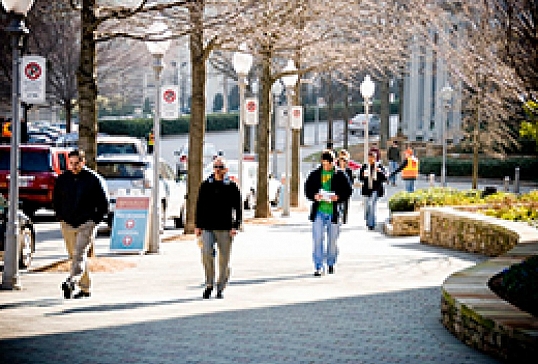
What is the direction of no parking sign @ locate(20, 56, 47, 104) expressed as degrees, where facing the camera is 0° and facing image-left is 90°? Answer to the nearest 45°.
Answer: approximately 0°

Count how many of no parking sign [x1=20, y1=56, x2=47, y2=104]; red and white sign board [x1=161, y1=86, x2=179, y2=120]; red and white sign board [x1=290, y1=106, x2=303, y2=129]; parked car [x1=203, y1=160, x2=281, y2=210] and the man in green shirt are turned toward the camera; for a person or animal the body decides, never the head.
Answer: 4

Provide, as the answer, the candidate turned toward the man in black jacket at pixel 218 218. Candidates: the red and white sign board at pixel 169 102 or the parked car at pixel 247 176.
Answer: the red and white sign board

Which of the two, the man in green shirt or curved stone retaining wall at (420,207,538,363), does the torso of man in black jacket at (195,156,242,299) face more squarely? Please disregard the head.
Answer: the curved stone retaining wall

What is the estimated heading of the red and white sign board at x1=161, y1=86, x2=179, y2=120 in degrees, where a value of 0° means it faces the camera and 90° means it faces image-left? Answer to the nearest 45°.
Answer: approximately 0°

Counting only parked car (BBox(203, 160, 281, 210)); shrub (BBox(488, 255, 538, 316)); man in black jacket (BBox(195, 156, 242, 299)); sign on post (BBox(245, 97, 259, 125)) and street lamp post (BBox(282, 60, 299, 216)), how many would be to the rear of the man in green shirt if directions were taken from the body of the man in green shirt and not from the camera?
3

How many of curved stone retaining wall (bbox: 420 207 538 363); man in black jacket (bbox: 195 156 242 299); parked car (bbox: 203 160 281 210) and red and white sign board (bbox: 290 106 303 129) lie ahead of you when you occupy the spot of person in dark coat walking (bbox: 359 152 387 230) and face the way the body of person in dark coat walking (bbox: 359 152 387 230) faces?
2

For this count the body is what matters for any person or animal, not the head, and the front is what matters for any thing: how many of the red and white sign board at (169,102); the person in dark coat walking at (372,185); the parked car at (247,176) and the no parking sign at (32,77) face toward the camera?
3

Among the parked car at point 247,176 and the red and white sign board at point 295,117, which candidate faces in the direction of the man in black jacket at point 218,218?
the red and white sign board
